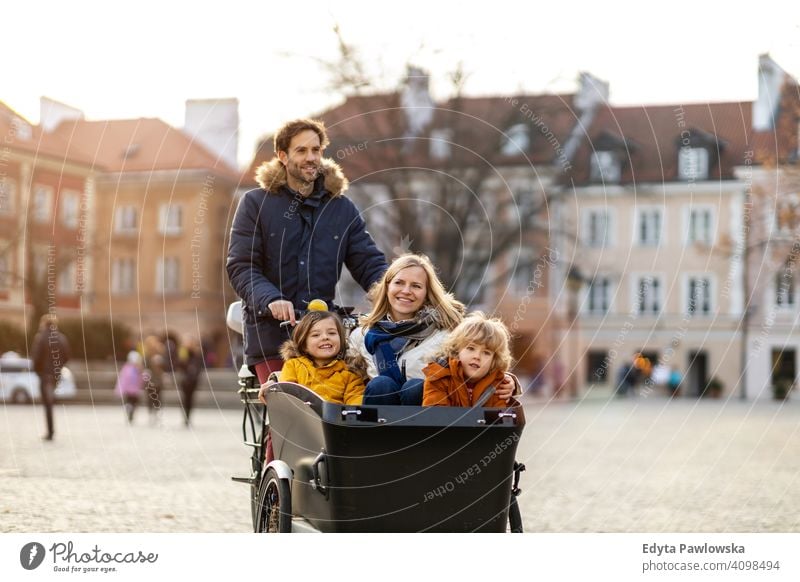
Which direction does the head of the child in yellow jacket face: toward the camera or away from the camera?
toward the camera

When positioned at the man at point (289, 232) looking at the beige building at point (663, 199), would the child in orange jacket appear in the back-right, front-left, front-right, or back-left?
back-right

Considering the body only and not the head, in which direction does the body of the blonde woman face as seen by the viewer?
toward the camera

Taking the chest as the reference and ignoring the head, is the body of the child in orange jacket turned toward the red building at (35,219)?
no

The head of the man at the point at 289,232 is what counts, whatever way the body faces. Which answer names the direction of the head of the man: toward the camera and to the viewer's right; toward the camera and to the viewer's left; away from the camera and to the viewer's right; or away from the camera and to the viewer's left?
toward the camera and to the viewer's right

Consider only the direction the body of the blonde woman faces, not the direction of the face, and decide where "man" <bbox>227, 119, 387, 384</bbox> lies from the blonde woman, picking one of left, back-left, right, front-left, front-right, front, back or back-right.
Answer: back-right

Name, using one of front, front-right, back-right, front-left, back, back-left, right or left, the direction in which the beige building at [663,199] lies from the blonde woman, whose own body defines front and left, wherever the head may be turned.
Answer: back

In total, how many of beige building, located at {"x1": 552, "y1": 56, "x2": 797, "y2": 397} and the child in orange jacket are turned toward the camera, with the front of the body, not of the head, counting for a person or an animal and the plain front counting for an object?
2

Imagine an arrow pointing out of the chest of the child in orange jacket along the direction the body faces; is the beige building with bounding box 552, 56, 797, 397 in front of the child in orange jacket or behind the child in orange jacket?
behind

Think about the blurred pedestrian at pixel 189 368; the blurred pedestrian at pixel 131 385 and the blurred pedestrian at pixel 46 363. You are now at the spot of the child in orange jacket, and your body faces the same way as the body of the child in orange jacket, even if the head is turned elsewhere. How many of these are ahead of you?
0

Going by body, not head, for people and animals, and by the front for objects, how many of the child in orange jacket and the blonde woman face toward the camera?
2

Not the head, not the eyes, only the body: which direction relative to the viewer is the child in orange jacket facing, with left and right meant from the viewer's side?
facing the viewer

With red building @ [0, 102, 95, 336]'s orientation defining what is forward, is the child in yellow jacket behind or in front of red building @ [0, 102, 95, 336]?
in front

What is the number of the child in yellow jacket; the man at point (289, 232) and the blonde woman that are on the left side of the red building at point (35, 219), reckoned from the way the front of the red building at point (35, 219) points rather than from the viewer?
0

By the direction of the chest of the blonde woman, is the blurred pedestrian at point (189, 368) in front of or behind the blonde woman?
behind

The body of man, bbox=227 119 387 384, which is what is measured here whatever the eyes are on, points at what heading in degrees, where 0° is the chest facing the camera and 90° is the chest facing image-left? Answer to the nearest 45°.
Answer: approximately 315°

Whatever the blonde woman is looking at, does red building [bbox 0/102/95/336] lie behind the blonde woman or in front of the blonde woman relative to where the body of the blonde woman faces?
behind

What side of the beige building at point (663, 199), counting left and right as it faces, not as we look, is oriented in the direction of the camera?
front

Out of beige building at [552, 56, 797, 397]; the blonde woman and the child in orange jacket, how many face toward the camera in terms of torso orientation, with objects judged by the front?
3
